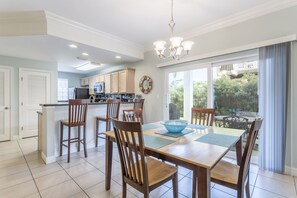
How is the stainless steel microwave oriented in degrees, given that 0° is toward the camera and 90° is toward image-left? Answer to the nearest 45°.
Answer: approximately 45°

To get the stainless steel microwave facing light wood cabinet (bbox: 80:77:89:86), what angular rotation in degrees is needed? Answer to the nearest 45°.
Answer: approximately 90° to its right

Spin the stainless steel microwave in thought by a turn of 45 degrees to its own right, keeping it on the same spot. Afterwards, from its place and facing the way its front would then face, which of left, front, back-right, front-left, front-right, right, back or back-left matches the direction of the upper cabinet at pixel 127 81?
back-left

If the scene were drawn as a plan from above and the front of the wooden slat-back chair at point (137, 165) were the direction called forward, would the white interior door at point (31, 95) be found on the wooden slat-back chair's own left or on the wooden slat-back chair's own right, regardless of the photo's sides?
on the wooden slat-back chair's own left

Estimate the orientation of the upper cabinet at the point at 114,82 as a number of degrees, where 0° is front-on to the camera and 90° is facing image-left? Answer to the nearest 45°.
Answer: approximately 45°

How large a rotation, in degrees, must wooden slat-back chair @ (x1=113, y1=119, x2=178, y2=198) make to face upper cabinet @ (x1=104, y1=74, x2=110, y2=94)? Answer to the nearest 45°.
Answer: approximately 45° to its left

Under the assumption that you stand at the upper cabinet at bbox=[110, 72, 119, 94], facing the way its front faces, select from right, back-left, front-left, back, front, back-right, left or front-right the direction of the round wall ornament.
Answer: left

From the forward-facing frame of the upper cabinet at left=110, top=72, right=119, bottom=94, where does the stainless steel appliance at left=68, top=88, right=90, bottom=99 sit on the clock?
The stainless steel appliance is roughly at 3 o'clock from the upper cabinet.

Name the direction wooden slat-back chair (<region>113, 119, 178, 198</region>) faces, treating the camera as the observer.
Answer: facing away from the viewer and to the right of the viewer

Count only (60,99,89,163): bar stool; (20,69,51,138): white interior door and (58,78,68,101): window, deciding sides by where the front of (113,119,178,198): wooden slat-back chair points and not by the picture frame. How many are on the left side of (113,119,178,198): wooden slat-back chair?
3

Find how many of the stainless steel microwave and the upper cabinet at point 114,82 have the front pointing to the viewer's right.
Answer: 0

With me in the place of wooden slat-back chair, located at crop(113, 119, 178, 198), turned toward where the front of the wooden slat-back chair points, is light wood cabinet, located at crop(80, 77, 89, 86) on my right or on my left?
on my left

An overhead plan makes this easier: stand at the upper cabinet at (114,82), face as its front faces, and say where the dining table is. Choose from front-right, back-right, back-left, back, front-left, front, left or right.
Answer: front-left

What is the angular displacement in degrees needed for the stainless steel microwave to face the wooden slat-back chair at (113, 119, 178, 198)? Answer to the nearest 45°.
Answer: approximately 45° to its left

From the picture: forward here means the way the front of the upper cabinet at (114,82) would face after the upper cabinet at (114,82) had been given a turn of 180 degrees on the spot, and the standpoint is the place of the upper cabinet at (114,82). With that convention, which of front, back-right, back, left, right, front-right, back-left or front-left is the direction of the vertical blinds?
right

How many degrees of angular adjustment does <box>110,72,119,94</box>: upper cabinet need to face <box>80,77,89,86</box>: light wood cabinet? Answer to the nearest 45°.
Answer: approximately 90° to its right

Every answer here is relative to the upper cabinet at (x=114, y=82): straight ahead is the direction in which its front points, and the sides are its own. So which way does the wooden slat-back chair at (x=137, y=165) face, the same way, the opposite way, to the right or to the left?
the opposite way
